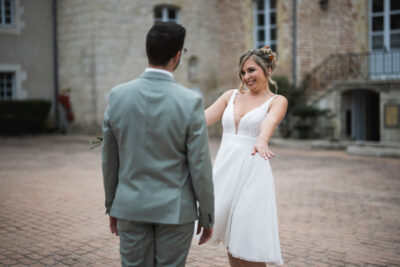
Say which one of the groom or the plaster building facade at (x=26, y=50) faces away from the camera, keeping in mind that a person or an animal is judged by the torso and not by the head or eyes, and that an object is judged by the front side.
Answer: the groom

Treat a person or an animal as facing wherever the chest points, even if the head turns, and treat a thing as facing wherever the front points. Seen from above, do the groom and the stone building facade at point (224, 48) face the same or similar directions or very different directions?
very different directions

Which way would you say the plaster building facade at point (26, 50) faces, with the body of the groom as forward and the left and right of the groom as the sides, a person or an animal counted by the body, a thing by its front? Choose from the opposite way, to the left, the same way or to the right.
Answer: the opposite way

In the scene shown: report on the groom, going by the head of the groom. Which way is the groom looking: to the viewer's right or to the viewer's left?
to the viewer's right

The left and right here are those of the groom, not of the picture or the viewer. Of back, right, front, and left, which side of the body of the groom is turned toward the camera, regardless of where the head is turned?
back

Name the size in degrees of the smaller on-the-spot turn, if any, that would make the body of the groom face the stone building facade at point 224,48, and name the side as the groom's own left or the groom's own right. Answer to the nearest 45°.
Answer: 0° — they already face it

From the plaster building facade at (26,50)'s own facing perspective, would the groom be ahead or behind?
ahead

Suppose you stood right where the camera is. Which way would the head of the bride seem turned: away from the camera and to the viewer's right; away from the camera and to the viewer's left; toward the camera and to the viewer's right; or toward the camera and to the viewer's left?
toward the camera and to the viewer's left

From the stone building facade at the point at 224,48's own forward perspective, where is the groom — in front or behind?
in front

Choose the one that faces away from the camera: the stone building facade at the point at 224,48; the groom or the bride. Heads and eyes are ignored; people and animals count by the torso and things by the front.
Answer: the groom

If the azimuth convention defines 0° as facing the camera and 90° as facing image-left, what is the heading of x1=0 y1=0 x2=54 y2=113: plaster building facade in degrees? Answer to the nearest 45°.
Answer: approximately 0°

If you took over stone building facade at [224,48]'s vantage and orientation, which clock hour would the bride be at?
The bride is roughly at 12 o'clock from the stone building facade.

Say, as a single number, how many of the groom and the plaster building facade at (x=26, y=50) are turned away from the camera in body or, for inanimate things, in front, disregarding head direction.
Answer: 1

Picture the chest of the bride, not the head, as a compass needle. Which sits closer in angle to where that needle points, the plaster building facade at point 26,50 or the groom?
the groom

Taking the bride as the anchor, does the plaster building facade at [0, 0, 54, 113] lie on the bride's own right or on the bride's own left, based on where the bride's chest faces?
on the bride's own right
